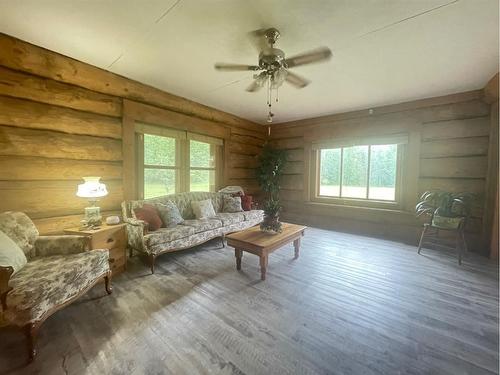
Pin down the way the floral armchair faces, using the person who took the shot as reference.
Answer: facing the viewer and to the right of the viewer

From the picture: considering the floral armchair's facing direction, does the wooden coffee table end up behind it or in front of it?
in front

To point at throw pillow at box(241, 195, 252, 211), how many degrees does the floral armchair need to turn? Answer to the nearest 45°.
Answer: approximately 45° to its left

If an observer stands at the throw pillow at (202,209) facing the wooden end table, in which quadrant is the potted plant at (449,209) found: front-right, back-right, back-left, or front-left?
back-left

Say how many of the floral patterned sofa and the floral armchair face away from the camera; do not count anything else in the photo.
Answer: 0

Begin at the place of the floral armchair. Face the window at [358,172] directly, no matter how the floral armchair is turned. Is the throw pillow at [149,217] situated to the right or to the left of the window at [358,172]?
left

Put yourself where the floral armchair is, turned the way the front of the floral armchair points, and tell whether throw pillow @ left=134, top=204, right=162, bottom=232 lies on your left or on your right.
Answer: on your left

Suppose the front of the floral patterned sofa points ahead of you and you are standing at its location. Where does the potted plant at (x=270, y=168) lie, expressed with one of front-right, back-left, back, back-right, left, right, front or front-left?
left

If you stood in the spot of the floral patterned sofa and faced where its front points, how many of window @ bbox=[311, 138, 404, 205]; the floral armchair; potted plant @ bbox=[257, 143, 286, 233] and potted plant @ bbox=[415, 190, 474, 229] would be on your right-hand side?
1

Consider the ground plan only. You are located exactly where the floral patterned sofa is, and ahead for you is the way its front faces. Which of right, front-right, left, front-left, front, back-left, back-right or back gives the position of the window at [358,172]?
front-left

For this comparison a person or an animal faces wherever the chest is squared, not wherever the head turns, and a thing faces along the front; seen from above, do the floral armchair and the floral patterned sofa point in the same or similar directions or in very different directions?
same or similar directions

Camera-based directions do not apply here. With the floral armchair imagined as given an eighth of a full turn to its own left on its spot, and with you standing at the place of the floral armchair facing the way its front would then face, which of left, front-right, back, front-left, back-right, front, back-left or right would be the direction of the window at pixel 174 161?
front-left

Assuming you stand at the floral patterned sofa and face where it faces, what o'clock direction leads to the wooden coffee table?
The wooden coffee table is roughly at 12 o'clock from the floral patterned sofa.

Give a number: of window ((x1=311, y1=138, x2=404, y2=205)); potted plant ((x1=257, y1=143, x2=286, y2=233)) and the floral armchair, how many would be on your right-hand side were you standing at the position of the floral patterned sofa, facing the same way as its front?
1

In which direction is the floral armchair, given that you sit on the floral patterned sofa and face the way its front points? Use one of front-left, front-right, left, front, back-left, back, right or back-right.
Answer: right
